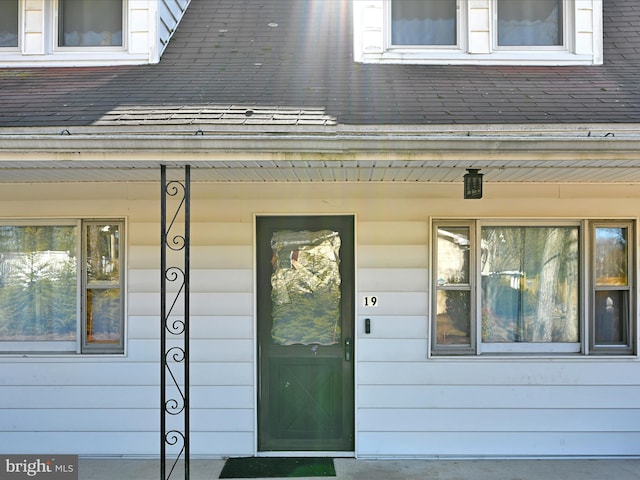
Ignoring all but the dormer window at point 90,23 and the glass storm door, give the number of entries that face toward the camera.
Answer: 2

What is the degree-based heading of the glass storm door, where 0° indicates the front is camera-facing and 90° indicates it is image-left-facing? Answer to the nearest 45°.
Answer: approximately 0°
